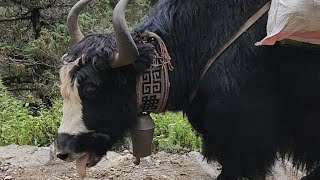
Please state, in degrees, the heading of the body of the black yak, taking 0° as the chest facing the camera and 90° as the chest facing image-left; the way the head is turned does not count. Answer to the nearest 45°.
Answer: approximately 90°

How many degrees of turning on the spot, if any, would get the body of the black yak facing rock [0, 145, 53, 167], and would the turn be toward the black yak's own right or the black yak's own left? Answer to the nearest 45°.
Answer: approximately 45° to the black yak's own right
